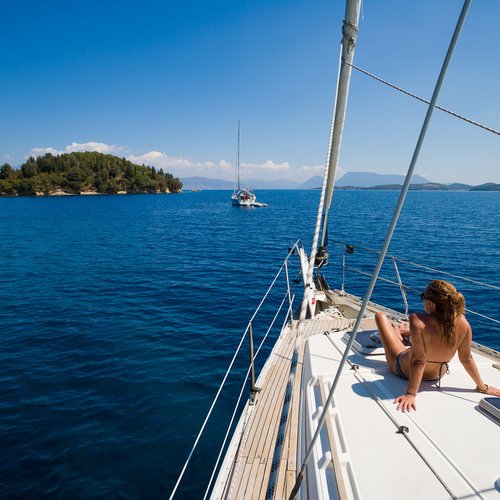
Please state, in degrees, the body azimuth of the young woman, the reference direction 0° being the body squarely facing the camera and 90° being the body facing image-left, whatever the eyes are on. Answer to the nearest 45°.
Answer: approximately 135°

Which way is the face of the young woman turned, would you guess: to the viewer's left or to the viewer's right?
to the viewer's left

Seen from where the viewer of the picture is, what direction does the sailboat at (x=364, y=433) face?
facing away from the viewer
